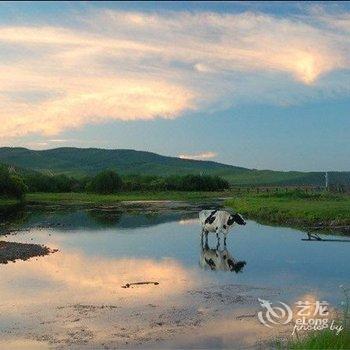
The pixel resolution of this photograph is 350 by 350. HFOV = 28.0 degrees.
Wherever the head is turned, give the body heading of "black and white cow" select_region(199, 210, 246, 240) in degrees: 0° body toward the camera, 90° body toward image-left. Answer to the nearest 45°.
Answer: approximately 270°
